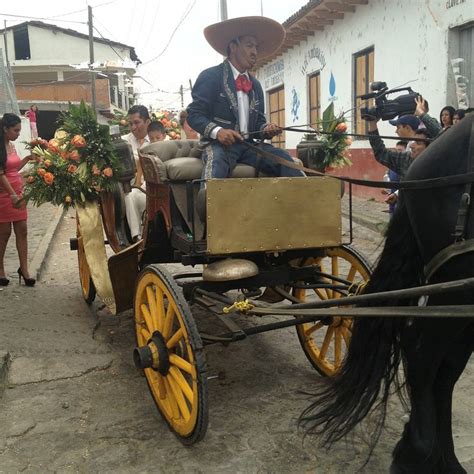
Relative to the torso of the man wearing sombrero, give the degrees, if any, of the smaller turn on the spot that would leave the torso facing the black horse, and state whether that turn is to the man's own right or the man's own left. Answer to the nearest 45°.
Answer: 0° — they already face it

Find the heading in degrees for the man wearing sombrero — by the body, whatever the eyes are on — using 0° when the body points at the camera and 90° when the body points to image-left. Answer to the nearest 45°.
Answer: approximately 315°

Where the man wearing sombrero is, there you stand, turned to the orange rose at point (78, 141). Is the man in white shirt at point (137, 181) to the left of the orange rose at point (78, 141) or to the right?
right

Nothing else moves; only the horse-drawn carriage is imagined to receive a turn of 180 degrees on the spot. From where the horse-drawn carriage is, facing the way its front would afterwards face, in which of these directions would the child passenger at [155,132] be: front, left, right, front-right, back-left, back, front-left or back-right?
front-right

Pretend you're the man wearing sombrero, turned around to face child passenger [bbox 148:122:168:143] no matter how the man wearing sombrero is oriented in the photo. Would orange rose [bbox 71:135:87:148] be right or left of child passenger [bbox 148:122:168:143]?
left

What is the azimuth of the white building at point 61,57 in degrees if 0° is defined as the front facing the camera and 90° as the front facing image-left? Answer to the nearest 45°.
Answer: approximately 315°

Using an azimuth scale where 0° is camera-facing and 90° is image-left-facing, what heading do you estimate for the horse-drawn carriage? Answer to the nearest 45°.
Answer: approximately 315°

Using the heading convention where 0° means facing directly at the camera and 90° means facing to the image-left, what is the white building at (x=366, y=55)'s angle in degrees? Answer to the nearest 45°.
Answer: approximately 45°

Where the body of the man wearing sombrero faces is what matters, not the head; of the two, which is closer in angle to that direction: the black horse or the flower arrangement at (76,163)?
the black horse
